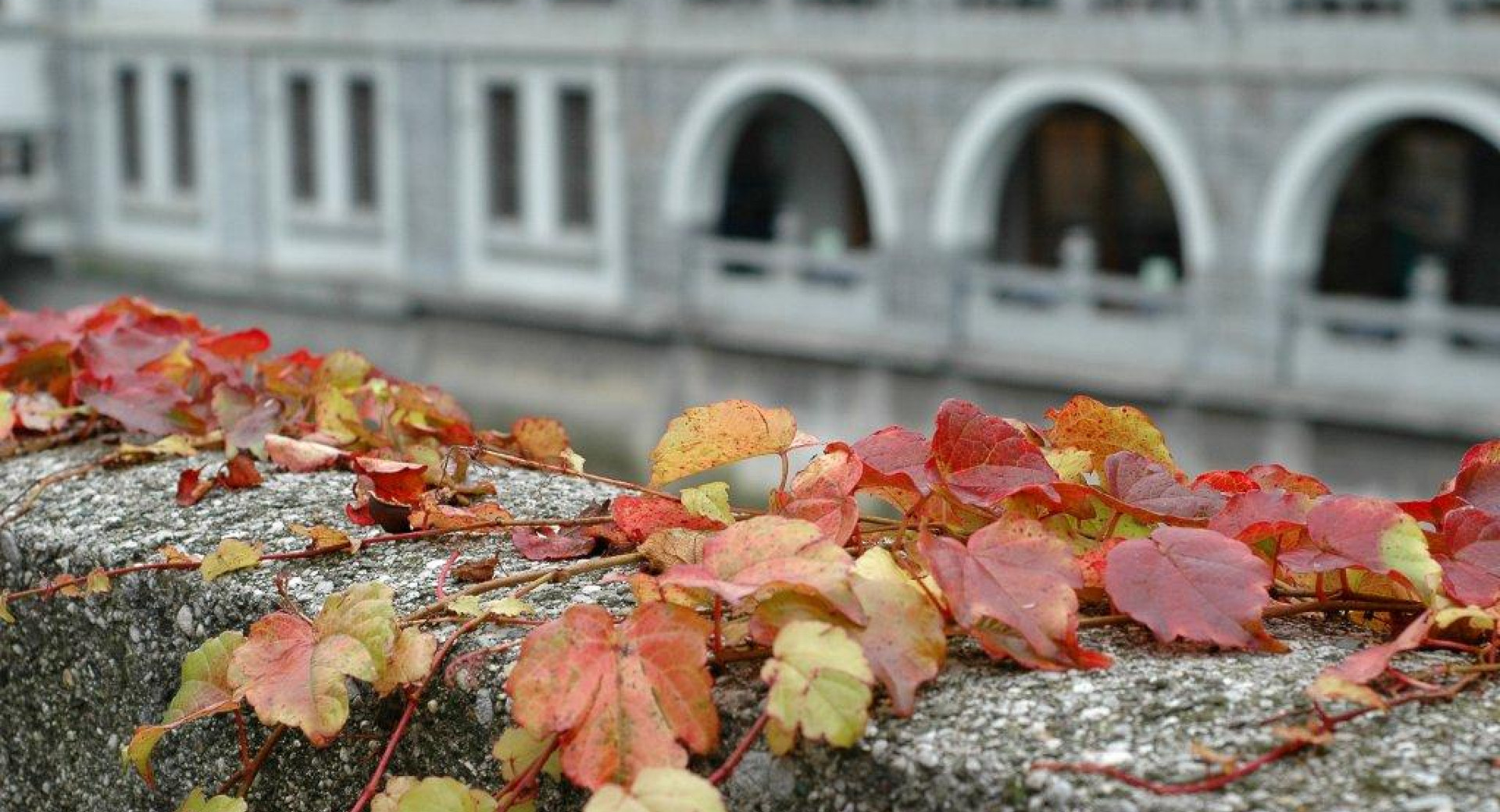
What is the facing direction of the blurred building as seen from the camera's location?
facing the viewer and to the left of the viewer

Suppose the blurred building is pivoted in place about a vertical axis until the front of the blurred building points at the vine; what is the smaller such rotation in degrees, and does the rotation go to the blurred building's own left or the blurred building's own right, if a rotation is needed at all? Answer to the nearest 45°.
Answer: approximately 45° to the blurred building's own left

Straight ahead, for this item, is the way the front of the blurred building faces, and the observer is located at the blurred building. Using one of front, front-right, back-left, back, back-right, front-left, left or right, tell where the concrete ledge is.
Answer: front-left
